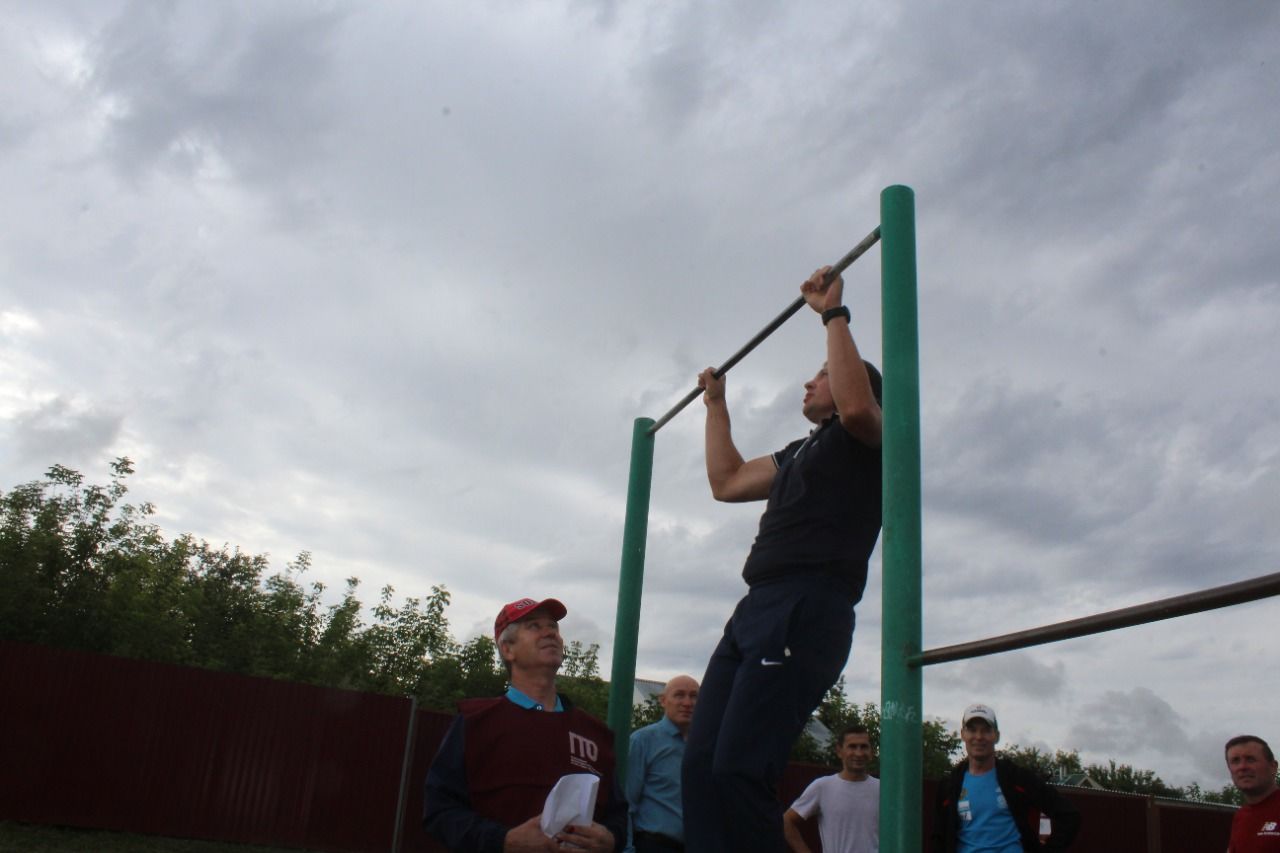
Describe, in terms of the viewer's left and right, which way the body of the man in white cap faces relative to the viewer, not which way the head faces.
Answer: facing the viewer

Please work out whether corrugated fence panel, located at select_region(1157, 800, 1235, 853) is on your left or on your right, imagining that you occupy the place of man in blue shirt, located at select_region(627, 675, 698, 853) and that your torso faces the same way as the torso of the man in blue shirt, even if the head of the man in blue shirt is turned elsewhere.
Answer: on your left

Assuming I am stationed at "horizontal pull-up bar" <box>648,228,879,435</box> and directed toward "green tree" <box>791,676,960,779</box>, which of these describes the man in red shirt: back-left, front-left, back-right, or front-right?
front-right

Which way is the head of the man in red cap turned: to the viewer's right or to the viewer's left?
to the viewer's right

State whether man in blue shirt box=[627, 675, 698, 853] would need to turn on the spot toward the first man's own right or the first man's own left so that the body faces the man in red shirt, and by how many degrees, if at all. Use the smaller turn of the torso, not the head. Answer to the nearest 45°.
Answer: approximately 45° to the first man's own left

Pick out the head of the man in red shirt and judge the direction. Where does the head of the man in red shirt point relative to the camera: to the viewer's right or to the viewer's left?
to the viewer's left

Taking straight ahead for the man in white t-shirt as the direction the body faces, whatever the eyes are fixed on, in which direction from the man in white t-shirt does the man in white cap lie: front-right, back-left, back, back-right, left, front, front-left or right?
front-left

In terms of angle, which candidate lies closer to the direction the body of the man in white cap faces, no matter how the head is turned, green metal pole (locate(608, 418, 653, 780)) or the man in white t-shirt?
the green metal pole

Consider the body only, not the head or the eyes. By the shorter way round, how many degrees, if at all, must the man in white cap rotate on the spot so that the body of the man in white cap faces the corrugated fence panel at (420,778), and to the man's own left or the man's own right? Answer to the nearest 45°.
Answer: approximately 135° to the man's own right

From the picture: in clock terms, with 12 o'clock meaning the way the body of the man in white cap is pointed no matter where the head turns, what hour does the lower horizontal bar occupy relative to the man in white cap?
The lower horizontal bar is roughly at 12 o'clock from the man in white cap.

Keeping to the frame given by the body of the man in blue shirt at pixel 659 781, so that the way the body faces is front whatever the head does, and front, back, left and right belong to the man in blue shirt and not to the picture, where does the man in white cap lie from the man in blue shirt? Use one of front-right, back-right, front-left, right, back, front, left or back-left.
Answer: front-left

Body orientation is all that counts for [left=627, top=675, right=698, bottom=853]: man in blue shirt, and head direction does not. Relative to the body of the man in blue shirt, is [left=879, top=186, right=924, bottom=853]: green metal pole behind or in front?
in front

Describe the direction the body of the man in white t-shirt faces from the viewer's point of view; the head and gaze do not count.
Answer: toward the camera
